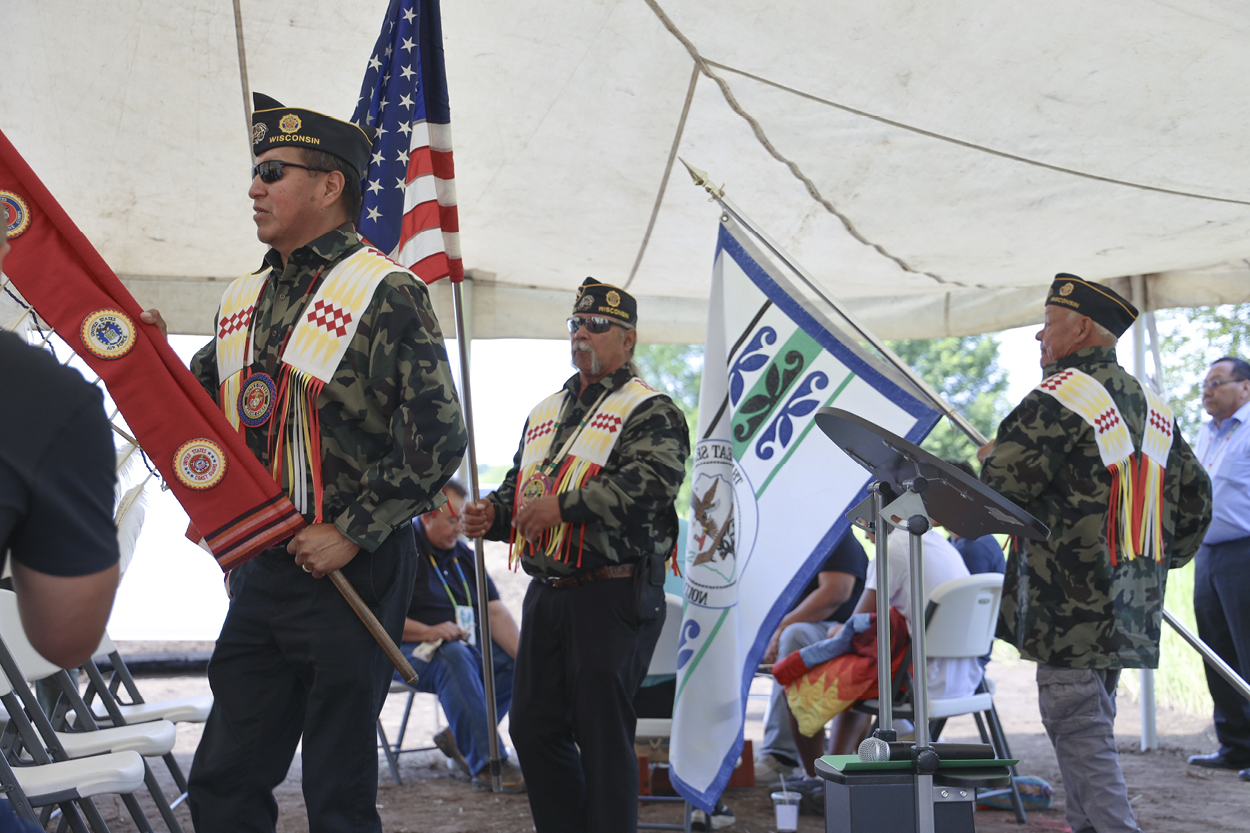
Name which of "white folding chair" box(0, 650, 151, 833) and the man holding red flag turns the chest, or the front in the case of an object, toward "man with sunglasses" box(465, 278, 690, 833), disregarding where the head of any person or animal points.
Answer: the white folding chair

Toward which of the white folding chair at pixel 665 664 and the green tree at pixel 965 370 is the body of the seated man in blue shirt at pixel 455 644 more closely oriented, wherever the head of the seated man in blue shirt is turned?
the white folding chair

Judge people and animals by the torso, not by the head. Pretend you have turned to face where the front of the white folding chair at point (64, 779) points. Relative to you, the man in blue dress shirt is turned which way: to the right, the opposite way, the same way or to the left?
the opposite way

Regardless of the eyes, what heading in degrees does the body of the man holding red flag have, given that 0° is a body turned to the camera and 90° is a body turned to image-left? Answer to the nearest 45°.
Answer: approximately 45°

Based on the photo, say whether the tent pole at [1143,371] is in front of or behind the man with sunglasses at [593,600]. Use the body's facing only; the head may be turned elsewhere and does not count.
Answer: behind

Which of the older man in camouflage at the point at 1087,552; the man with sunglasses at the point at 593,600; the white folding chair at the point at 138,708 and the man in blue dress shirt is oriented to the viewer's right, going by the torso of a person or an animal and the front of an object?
the white folding chair

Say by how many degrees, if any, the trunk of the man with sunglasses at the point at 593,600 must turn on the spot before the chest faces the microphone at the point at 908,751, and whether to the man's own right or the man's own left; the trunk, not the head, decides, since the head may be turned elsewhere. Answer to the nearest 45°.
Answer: approximately 90° to the man's own left

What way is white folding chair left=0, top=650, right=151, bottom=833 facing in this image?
to the viewer's right

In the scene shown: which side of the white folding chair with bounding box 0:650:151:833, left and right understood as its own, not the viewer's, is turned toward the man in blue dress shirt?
front

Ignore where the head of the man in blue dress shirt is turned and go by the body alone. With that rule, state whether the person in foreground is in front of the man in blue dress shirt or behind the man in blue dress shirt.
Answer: in front

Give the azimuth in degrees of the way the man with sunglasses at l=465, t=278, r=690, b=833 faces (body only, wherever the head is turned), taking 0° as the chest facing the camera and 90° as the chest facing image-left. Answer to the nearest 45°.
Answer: approximately 45°

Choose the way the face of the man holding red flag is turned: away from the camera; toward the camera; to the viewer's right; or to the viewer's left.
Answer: to the viewer's left

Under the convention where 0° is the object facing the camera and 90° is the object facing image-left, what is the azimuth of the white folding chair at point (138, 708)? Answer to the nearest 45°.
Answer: approximately 270°

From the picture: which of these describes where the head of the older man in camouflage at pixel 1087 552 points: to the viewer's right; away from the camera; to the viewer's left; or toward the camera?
to the viewer's left

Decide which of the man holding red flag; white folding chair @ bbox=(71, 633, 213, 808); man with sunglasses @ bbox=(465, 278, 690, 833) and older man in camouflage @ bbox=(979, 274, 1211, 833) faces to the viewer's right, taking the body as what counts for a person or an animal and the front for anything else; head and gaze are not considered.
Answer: the white folding chair
